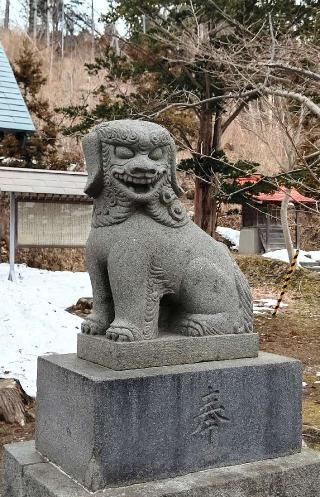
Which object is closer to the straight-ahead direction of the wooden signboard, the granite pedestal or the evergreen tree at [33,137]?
the granite pedestal

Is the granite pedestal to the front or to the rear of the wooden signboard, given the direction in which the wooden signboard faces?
to the front

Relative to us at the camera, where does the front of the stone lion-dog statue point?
facing the viewer and to the left of the viewer

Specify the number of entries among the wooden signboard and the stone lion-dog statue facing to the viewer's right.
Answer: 0

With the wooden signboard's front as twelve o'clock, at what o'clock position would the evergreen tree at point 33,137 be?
The evergreen tree is roughly at 6 o'clock from the wooden signboard.

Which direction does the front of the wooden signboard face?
toward the camera

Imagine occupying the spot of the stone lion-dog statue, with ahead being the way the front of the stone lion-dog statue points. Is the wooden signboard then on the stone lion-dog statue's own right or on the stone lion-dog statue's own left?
on the stone lion-dog statue's own right

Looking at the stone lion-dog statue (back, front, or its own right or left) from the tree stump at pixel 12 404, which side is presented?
right

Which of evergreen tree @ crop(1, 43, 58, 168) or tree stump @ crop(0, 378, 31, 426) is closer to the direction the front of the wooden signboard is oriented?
the tree stump

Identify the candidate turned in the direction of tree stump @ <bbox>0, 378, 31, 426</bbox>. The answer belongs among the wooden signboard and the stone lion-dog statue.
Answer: the wooden signboard

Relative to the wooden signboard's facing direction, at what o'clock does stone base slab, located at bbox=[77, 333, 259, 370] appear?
The stone base slab is roughly at 12 o'clock from the wooden signboard.
